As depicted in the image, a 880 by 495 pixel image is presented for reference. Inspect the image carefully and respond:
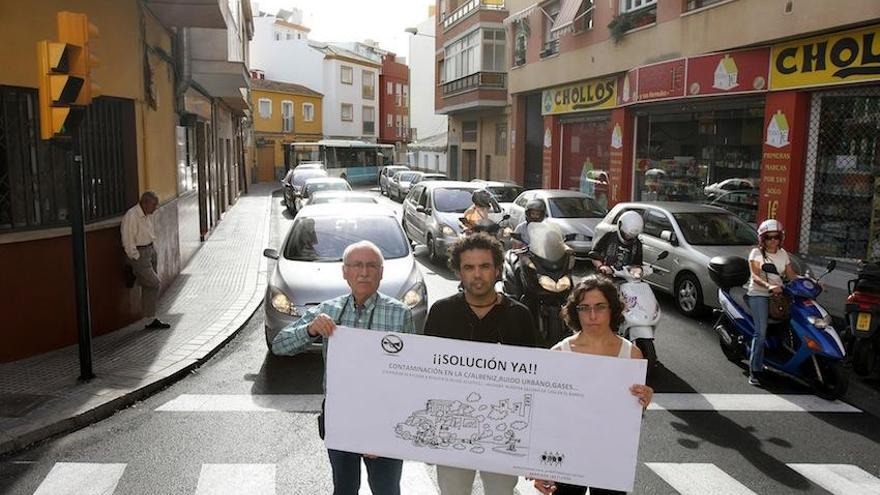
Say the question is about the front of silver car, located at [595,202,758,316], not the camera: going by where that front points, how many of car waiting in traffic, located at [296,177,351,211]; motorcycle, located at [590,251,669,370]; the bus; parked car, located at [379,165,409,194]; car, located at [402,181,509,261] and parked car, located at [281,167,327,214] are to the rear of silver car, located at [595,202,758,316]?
5

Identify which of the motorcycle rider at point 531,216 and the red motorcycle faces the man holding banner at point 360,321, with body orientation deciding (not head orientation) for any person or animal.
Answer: the motorcycle rider

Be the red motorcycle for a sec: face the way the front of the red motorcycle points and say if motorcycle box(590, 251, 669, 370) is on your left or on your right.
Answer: on your left

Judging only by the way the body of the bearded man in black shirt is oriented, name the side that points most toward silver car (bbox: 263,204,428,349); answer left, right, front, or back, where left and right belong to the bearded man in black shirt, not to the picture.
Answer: back

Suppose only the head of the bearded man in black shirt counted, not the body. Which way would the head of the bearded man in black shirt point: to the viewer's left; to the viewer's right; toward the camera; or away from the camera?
toward the camera

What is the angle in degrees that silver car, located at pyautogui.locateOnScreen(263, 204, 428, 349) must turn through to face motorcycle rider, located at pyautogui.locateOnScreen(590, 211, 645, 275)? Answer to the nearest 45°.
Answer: approximately 45° to its left

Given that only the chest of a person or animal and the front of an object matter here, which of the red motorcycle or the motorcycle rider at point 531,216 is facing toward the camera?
the motorcycle rider

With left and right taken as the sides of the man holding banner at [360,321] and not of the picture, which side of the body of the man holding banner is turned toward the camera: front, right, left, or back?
front

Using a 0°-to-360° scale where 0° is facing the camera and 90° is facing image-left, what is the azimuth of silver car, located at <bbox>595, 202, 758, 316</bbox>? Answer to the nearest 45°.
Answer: approximately 315°

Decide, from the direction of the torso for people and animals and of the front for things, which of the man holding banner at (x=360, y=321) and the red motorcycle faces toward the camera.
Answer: the man holding banner

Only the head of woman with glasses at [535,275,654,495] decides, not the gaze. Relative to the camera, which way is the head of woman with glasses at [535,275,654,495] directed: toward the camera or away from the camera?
toward the camera

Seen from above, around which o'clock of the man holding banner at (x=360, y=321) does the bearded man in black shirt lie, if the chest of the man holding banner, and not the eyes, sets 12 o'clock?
The bearded man in black shirt is roughly at 9 o'clock from the man holding banner.

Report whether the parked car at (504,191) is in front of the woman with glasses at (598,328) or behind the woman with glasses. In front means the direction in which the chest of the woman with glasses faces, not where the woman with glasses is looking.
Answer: behind

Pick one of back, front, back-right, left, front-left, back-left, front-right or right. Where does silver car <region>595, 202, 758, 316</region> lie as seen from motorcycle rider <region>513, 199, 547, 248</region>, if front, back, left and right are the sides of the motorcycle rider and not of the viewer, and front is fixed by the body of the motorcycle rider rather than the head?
back-left

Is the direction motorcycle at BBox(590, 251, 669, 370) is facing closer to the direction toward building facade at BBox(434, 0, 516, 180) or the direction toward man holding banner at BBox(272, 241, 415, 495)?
the man holding banner

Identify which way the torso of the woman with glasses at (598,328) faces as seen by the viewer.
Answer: toward the camera

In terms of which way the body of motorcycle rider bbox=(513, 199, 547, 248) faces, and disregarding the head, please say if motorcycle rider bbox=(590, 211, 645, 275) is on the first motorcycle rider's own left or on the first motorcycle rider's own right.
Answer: on the first motorcycle rider's own left

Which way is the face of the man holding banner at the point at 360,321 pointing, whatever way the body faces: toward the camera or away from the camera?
toward the camera

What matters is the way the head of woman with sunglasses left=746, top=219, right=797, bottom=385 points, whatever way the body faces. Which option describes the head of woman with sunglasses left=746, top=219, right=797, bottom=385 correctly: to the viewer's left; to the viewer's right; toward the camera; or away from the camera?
toward the camera
